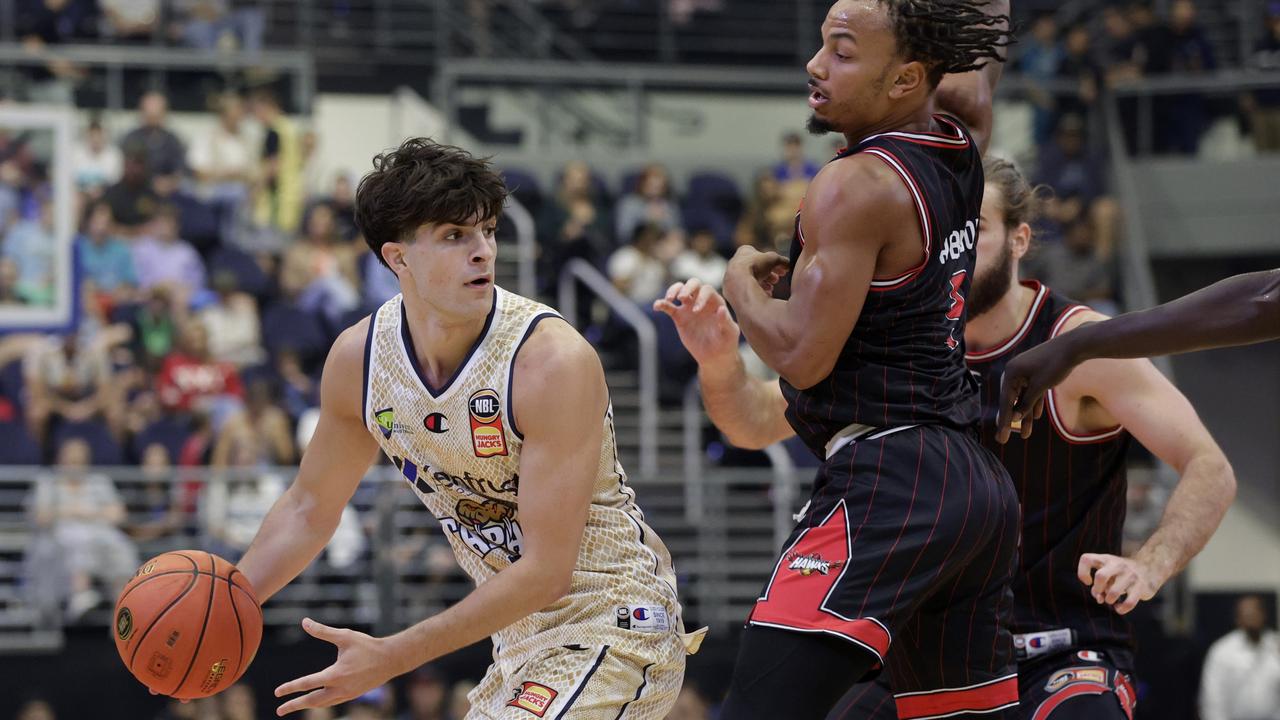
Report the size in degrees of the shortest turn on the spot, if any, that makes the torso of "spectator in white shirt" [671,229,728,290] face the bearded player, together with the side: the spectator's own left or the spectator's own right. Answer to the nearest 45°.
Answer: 0° — they already face them

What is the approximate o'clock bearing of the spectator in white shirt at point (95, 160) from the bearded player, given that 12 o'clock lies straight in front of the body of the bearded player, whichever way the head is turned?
The spectator in white shirt is roughly at 3 o'clock from the bearded player.

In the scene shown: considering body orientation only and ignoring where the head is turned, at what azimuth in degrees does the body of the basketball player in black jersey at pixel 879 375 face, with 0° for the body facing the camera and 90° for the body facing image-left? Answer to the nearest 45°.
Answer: approximately 135°

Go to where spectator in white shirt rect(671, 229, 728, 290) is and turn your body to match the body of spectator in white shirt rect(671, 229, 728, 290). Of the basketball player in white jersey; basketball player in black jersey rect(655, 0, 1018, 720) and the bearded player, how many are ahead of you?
3

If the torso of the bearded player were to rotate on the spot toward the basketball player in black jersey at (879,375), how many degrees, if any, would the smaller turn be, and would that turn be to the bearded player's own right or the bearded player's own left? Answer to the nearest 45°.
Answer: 0° — they already face them

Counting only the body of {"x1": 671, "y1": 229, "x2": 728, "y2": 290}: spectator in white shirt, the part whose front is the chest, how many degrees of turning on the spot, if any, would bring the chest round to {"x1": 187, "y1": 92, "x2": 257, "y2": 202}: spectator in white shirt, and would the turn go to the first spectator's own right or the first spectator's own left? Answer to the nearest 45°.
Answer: approximately 90° to the first spectator's own right

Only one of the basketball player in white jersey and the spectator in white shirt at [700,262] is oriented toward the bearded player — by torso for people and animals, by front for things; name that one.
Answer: the spectator in white shirt

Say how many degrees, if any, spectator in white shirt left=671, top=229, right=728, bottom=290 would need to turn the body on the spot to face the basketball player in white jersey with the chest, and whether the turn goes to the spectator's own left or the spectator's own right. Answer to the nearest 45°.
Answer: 0° — they already face them

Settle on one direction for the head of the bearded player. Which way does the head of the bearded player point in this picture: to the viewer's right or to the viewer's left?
to the viewer's left

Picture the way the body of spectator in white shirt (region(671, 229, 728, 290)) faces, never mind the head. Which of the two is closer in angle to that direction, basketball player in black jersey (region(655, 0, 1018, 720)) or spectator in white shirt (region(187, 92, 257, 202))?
the basketball player in black jersey
